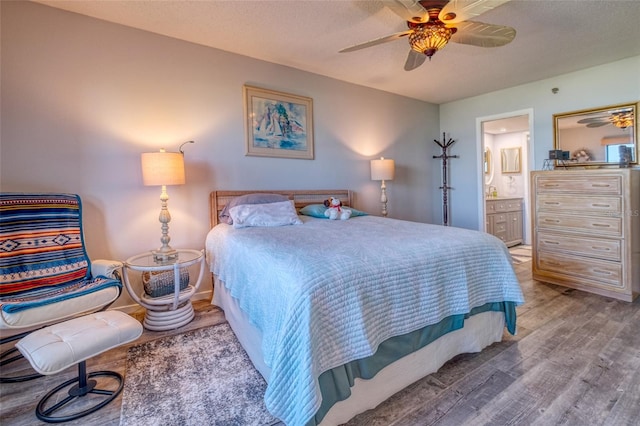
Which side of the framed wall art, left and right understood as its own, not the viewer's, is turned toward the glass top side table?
right

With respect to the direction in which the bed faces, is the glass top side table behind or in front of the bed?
behind

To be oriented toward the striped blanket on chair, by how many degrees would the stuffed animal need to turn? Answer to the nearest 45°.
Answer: approximately 45° to its right

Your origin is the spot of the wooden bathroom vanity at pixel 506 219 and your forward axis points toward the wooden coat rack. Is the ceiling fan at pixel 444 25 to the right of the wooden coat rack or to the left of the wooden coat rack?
left

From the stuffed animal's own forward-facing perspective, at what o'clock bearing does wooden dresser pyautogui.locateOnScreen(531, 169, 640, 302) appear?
The wooden dresser is roughly at 9 o'clock from the stuffed animal.

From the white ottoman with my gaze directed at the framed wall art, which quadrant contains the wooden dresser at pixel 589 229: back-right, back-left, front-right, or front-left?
front-right

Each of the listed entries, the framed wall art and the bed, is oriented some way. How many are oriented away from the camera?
0

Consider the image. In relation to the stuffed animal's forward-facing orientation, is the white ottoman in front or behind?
in front

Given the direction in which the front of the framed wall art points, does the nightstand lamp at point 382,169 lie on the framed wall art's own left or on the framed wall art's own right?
on the framed wall art's own left

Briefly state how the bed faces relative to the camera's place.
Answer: facing the viewer and to the right of the viewer

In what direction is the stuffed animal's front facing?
toward the camera

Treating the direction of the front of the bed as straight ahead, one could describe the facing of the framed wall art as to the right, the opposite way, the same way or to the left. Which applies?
the same way

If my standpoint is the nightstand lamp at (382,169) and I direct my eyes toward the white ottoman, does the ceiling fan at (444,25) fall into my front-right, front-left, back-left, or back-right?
front-left

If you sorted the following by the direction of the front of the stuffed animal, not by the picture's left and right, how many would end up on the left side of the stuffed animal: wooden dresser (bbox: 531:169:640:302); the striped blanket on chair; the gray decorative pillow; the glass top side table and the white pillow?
1
